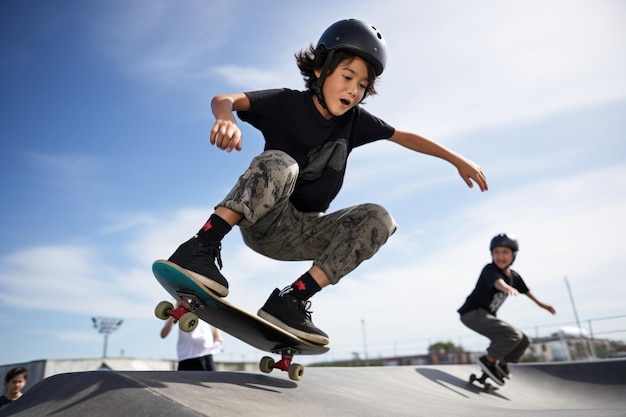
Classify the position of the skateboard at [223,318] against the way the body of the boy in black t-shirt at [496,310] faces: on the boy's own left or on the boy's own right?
on the boy's own right
